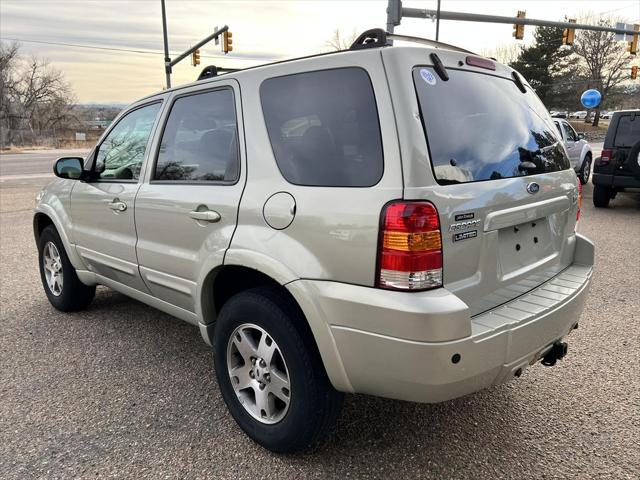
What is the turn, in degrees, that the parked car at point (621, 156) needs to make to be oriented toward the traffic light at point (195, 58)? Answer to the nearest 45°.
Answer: approximately 90° to its left

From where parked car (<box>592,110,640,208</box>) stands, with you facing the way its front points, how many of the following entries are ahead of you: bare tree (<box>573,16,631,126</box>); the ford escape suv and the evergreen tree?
2

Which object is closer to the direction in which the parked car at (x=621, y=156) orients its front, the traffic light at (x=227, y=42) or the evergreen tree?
the evergreen tree

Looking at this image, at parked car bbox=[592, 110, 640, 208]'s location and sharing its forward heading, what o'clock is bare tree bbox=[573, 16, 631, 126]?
The bare tree is roughly at 12 o'clock from the parked car.

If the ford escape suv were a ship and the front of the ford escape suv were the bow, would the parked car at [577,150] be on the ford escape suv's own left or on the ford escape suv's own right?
on the ford escape suv's own right

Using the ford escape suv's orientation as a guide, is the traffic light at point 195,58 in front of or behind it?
in front

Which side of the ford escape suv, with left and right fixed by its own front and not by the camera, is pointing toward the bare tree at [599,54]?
right

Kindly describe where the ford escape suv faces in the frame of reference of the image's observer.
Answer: facing away from the viewer and to the left of the viewer

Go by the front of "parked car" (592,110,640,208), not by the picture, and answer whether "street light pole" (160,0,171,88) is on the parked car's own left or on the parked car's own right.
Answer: on the parked car's own left

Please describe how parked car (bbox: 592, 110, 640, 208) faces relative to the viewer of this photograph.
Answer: facing away from the viewer
